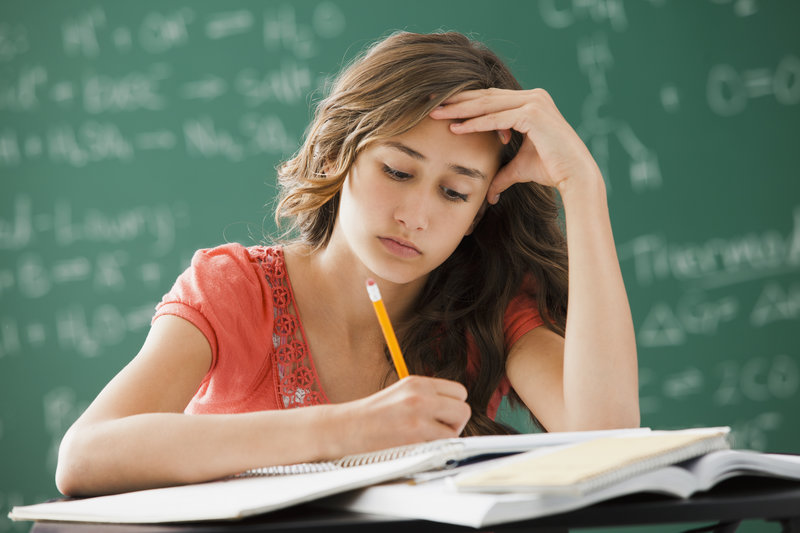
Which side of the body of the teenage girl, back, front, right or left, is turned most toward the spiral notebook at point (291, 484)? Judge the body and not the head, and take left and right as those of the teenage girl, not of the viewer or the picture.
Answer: front

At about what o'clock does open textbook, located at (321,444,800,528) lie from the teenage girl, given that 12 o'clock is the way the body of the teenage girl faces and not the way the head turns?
The open textbook is roughly at 12 o'clock from the teenage girl.

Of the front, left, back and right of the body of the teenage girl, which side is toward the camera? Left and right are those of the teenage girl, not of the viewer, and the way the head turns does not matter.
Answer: front

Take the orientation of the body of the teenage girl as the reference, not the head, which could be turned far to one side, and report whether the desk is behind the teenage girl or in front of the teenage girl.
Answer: in front
